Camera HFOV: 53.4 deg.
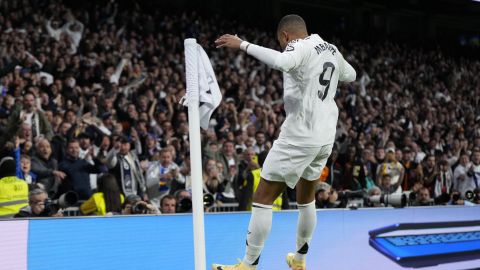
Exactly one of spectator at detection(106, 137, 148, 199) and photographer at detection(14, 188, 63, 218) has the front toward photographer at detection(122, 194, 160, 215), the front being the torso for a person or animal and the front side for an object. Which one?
spectator at detection(106, 137, 148, 199)

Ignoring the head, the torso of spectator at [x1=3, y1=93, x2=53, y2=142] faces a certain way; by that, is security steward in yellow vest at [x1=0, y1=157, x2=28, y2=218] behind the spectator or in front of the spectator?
in front

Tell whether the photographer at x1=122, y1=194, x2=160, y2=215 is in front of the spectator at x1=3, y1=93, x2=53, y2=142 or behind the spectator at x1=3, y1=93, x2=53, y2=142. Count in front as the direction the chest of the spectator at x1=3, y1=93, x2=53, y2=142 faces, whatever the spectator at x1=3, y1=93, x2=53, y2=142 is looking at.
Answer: in front

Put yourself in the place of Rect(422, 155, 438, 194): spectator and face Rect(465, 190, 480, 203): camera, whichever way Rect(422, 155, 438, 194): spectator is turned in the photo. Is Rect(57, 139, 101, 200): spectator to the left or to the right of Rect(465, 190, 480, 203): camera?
right

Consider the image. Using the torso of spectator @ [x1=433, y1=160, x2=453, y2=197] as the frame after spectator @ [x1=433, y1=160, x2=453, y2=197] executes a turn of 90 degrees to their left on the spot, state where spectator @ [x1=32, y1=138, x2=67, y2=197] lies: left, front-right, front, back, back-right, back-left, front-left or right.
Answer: back-right

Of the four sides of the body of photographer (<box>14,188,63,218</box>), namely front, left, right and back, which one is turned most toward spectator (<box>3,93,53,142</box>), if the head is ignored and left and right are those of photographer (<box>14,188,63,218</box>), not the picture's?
back

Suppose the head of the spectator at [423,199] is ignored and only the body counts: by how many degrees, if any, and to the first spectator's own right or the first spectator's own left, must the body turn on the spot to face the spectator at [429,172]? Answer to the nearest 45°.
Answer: approximately 180°
